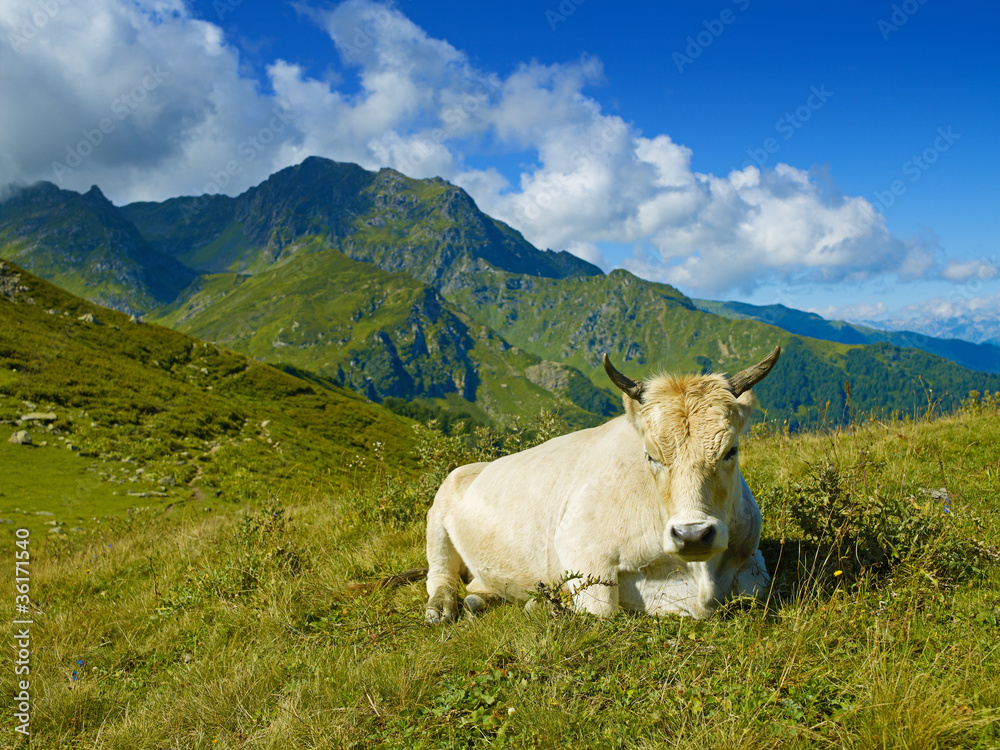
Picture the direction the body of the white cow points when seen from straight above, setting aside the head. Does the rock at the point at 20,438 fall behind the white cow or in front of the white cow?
behind

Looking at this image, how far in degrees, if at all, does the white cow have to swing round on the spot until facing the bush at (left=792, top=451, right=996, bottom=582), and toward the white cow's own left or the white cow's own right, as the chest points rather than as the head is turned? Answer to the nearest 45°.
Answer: approximately 45° to the white cow's own left

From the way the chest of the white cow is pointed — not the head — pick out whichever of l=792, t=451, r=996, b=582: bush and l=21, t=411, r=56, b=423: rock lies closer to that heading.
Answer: the bush

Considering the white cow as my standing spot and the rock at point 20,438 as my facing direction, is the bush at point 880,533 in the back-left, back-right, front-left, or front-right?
back-right

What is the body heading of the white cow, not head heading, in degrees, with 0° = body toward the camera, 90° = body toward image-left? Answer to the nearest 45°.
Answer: approximately 315°

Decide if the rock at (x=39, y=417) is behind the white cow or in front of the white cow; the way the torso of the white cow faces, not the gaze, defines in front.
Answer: behind

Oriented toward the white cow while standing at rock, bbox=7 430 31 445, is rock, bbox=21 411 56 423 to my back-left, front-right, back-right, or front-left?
back-left
